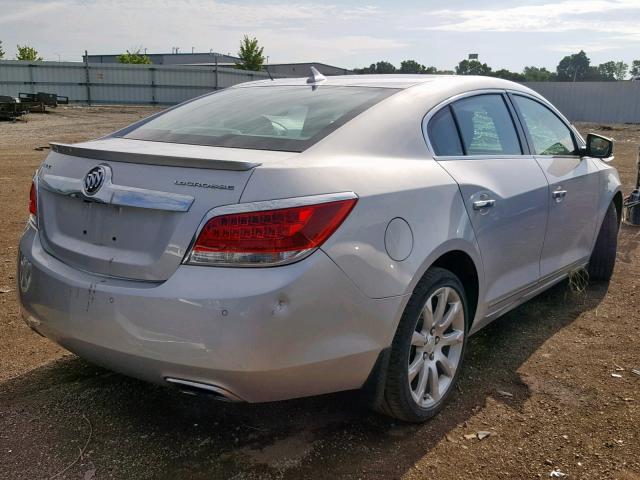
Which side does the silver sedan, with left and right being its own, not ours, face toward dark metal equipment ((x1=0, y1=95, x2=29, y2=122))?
left

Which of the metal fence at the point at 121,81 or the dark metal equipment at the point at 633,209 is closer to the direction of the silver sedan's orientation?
the dark metal equipment

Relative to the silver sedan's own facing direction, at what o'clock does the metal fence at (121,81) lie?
The metal fence is roughly at 10 o'clock from the silver sedan.

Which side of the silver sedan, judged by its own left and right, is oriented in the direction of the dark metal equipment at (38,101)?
left

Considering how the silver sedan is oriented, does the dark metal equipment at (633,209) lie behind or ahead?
ahead

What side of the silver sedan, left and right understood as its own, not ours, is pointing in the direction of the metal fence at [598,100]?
front

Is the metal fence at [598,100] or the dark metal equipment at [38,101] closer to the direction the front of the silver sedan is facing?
the metal fence

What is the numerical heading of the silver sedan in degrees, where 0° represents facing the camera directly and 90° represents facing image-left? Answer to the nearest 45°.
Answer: approximately 225°
